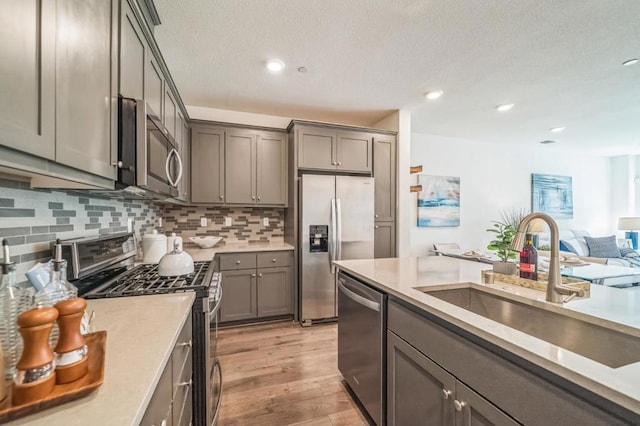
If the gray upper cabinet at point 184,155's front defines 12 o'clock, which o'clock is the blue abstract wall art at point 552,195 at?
The blue abstract wall art is roughly at 12 o'clock from the gray upper cabinet.

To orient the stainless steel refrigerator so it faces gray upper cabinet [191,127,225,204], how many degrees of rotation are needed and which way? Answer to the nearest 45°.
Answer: approximately 90° to its right

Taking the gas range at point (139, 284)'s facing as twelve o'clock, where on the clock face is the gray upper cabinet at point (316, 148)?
The gray upper cabinet is roughly at 11 o'clock from the gas range.

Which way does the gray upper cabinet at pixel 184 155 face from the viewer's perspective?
to the viewer's right

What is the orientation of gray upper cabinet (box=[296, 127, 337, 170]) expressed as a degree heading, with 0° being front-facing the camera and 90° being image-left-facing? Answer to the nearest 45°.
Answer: approximately 0°

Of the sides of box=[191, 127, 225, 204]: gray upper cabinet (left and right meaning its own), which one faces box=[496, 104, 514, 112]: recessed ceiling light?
left

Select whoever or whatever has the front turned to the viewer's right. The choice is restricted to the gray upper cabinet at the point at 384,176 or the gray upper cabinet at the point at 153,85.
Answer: the gray upper cabinet at the point at 153,85

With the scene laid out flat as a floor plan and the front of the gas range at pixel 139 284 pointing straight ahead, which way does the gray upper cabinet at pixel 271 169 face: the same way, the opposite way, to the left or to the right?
to the right

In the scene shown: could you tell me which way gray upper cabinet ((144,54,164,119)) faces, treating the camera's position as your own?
facing to the right of the viewer

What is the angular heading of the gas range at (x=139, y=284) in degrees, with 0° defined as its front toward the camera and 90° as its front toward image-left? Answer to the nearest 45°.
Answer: approximately 270°

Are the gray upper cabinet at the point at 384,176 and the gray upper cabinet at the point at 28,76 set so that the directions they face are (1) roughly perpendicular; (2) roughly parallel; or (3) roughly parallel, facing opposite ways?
roughly perpendicular

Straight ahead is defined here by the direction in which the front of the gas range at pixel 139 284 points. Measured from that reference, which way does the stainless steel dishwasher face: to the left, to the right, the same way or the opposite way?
the opposite way

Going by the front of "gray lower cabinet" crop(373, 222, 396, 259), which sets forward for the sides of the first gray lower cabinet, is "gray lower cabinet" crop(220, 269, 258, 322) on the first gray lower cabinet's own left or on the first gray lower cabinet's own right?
on the first gray lower cabinet's own right

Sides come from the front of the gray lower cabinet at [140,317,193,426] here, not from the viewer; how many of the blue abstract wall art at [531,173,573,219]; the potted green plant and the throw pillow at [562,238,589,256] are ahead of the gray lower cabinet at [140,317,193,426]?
3
